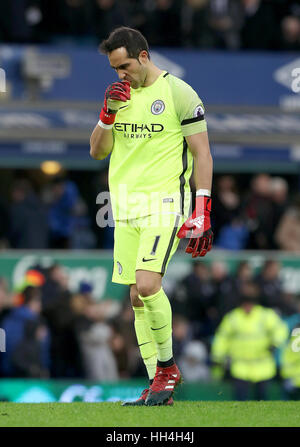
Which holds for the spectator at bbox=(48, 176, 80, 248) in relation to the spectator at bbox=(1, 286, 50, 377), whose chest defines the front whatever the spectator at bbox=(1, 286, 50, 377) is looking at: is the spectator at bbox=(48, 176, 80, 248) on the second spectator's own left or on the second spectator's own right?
on the second spectator's own left

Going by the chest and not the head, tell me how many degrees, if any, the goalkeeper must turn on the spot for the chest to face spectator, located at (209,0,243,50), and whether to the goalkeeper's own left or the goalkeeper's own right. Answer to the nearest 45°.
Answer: approximately 135° to the goalkeeper's own right

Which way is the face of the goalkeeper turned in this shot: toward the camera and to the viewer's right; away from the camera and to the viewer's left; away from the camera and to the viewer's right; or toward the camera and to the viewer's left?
toward the camera and to the viewer's left

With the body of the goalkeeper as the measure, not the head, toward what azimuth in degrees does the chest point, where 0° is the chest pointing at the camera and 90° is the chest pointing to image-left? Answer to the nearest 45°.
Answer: approximately 45°
